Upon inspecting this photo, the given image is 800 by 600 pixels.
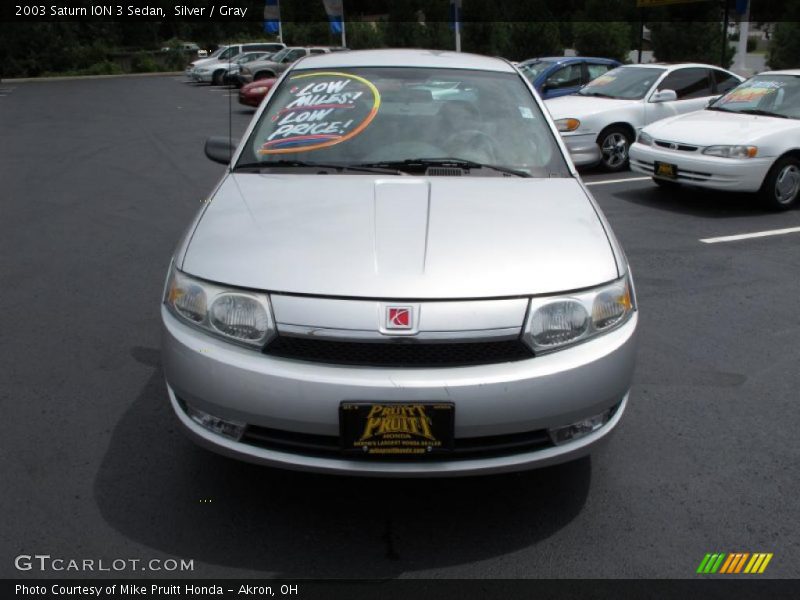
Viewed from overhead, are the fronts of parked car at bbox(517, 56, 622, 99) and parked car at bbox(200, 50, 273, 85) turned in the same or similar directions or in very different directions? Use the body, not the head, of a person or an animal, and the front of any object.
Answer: same or similar directions

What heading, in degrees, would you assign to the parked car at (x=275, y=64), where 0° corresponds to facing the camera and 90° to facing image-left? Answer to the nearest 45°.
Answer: approximately 45°

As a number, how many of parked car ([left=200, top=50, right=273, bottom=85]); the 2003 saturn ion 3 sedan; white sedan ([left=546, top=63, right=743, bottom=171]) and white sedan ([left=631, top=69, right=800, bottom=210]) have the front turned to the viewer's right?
0

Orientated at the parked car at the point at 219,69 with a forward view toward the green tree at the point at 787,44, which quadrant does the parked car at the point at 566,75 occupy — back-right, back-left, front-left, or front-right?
front-right

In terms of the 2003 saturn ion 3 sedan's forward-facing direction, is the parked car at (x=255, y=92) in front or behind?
behind

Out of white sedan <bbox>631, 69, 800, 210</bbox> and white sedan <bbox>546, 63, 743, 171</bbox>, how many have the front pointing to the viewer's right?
0

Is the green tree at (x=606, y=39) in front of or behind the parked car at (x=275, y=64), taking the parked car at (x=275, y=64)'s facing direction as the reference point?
behind

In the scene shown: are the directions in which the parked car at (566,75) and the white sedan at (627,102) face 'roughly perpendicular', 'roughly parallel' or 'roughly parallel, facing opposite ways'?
roughly parallel

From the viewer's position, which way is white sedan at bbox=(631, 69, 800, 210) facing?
facing the viewer and to the left of the viewer

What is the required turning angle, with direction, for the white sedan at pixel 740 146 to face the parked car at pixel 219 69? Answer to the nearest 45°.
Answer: approximately 90° to its right

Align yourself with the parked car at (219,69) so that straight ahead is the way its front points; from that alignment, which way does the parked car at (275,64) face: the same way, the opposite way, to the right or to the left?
the same way

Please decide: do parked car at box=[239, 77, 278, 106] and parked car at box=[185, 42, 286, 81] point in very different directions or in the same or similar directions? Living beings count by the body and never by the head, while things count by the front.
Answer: same or similar directions

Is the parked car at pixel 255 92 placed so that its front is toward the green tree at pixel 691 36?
no

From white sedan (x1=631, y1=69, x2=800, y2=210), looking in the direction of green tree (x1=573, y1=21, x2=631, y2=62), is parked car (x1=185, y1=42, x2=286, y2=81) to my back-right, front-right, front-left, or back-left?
front-left

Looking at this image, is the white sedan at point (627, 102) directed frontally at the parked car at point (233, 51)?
no
